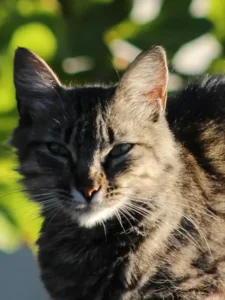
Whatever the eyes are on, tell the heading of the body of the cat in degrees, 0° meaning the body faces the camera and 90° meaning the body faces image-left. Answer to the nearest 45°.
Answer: approximately 45°
